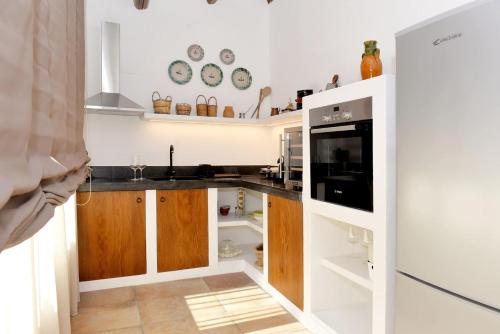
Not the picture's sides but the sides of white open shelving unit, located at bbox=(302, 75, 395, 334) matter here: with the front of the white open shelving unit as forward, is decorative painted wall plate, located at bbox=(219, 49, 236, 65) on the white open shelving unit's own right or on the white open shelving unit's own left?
on the white open shelving unit's own right

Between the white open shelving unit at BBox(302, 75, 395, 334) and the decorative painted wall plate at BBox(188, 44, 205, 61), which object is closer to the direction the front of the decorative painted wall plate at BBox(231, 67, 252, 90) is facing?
the white open shelving unit

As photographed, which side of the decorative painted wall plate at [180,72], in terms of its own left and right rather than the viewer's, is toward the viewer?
front

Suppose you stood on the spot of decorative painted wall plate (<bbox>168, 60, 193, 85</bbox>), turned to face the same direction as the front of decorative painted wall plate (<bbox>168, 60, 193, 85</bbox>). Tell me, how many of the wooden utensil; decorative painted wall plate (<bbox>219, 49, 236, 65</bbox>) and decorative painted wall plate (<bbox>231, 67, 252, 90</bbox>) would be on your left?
3

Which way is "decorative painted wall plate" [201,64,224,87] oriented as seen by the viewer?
toward the camera

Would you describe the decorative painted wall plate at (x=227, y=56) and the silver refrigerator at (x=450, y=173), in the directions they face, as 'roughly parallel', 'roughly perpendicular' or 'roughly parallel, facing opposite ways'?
roughly perpendicular

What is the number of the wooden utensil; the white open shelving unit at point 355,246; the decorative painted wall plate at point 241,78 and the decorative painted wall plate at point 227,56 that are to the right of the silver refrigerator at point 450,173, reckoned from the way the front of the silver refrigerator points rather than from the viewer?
4

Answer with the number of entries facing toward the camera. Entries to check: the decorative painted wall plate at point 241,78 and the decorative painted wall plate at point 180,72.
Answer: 2

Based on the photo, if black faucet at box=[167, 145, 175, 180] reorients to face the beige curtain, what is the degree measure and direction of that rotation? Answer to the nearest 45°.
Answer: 0° — it already faces it

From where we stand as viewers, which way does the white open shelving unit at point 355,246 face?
facing the viewer and to the left of the viewer

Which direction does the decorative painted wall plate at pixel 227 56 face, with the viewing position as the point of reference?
facing the viewer
